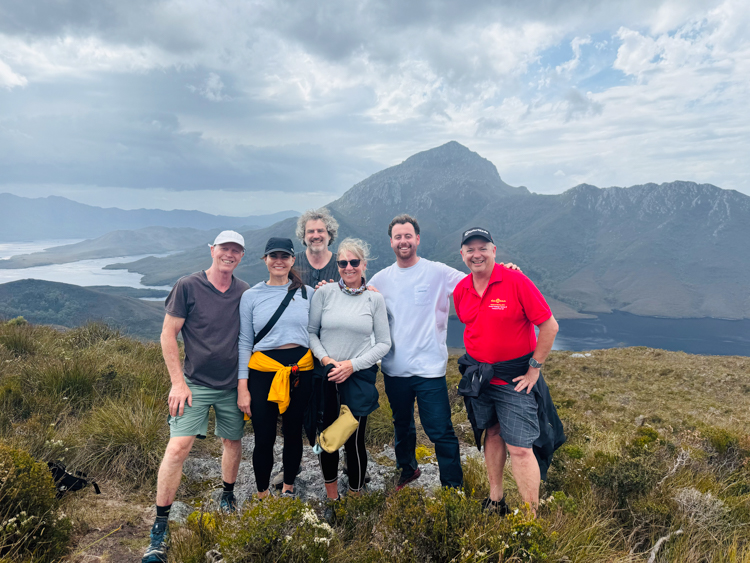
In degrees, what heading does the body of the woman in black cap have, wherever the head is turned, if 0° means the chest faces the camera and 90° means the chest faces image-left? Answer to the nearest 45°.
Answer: approximately 0°

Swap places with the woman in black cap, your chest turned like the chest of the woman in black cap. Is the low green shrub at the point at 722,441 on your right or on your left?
on your left

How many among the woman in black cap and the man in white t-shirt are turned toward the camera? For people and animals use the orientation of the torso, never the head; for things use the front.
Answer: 2

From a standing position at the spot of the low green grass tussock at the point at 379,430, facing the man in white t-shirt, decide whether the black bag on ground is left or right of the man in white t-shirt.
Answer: right

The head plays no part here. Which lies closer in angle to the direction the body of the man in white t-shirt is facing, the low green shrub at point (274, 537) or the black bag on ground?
the low green shrub

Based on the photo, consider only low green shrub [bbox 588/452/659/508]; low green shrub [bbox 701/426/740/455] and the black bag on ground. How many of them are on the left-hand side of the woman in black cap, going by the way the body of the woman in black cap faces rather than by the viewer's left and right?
2

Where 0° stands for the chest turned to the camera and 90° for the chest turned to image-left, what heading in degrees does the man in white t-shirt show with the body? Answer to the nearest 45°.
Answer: approximately 0°
